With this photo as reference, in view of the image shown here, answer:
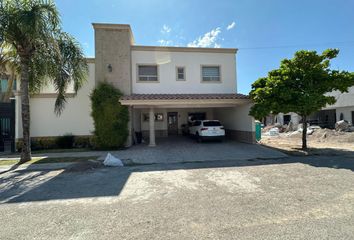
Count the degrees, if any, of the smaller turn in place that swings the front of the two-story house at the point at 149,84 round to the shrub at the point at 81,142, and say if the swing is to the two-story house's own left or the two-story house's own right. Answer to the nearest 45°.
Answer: approximately 90° to the two-story house's own right

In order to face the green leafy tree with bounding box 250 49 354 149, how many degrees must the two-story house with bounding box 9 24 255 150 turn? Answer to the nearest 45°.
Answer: approximately 45° to its left

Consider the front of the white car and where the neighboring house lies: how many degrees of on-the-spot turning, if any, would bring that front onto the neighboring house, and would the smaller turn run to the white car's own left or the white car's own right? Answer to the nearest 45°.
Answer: approximately 90° to the white car's own right

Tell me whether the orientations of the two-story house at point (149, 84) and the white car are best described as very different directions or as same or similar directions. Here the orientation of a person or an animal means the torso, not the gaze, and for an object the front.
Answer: very different directions

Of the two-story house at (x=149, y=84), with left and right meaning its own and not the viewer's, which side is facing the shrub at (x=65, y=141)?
right

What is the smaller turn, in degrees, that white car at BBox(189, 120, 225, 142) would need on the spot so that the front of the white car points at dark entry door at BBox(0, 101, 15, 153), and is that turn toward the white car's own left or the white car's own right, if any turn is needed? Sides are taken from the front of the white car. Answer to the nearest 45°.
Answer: approximately 135° to the white car's own left

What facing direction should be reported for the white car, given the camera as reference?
facing away from the viewer and to the left of the viewer

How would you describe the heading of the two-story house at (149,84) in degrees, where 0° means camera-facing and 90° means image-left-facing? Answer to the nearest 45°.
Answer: approximately 0°

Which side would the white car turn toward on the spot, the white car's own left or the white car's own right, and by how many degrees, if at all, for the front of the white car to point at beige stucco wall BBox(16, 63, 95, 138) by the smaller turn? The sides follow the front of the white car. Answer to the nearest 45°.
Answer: approximately 45° to the white car's own left

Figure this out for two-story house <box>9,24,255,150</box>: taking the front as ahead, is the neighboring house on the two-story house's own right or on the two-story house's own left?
on the two-story house's own left
